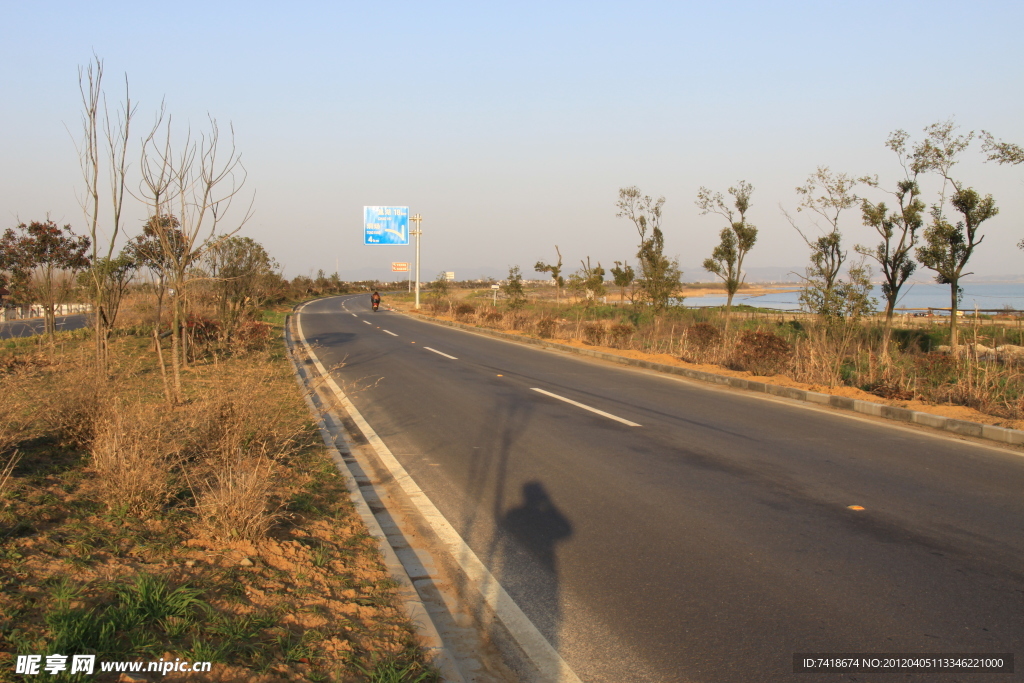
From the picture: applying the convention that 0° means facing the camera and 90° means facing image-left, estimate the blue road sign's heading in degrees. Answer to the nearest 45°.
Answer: approximately 0°

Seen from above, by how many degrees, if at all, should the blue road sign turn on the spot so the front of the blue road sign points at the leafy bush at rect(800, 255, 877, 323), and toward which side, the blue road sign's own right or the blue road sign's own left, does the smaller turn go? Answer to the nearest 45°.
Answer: approximately 45° to the blue road sign's own left

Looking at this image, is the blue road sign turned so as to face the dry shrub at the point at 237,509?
yes

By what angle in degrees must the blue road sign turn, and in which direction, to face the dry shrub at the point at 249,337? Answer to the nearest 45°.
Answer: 0° — it already faces it

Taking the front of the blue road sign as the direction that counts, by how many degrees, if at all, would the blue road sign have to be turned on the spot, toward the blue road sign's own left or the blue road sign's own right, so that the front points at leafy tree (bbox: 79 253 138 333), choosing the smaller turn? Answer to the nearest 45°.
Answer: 0° — it already faces it

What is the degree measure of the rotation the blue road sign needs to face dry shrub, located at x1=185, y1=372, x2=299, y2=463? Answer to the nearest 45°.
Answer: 0° — it already faces it

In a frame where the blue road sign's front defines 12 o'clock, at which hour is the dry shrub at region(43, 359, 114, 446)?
The dry shrub is roughly at 12 o'clock from the blue road sign.

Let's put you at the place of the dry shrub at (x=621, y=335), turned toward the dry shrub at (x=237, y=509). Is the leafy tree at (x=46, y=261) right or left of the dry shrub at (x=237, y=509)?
right

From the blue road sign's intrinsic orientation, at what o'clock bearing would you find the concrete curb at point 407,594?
The concrete curb is roughly at 12 o'clock from the blue road sign.
